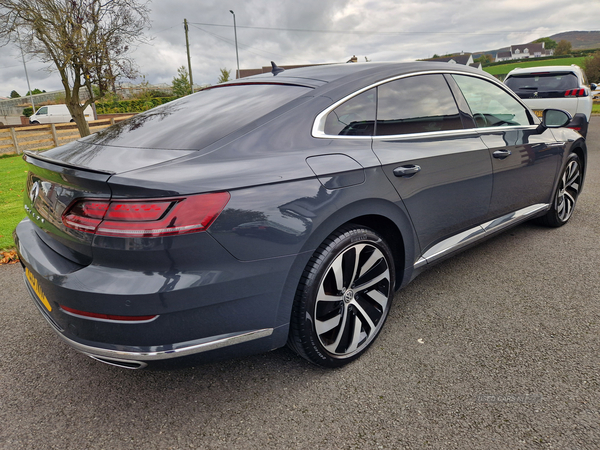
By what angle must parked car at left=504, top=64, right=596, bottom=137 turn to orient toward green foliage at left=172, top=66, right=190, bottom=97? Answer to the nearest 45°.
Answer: approximately 45° to its left

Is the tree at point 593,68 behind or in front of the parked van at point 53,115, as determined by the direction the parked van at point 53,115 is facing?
behind

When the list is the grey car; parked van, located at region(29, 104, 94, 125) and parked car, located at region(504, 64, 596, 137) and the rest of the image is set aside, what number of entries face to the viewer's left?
1

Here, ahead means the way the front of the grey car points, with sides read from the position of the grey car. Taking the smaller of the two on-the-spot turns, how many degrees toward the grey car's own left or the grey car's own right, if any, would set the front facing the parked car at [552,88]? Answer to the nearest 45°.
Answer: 0° — it already faces it

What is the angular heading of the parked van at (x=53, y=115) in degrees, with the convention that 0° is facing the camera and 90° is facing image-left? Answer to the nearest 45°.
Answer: approximately 90°

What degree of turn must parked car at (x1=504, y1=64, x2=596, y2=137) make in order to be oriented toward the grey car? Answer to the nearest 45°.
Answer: approximately 180°

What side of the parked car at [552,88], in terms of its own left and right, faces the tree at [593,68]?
front

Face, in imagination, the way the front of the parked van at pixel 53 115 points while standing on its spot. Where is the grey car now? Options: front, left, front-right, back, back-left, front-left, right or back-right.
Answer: left

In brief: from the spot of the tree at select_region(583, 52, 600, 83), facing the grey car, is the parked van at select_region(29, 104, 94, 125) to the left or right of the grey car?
right

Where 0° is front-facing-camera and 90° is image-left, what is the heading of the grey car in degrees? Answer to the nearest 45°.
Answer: approximately 225°

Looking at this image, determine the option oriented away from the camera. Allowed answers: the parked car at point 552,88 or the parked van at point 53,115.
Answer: the parked car at point 552,88

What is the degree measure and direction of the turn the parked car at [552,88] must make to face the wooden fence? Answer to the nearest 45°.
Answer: approximately 90° to its left

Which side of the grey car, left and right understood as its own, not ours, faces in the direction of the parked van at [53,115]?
left

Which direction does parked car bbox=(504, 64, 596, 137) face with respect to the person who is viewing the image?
facing away from the viewer

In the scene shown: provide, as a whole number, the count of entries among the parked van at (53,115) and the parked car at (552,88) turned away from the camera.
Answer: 1

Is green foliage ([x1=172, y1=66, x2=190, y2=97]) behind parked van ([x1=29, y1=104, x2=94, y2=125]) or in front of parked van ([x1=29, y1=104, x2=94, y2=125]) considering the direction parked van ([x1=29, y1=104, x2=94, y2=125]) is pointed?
behind
